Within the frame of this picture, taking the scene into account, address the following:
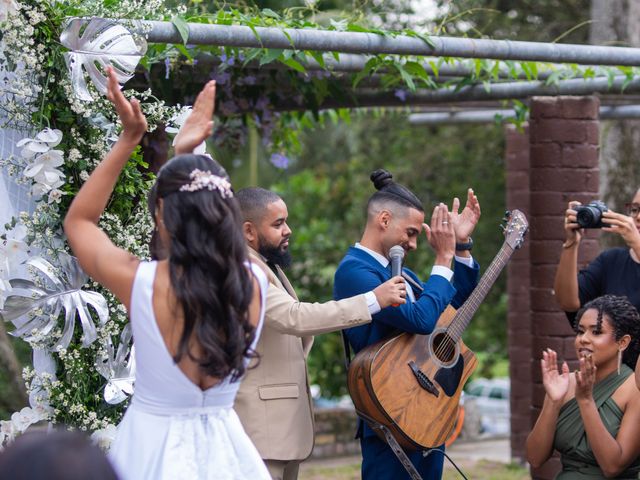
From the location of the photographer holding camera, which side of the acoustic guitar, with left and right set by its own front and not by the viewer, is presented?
left

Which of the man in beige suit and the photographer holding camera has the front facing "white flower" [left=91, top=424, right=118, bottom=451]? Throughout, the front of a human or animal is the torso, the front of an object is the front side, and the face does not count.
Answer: the photographer holding camera

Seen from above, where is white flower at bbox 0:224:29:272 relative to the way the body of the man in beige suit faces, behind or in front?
behind

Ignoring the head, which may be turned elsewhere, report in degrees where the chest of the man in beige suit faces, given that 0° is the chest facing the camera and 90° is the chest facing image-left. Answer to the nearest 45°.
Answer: approximately 270°

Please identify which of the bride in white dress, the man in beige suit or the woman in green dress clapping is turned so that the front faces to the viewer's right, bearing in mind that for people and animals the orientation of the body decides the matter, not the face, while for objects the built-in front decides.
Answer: the man in beige suit

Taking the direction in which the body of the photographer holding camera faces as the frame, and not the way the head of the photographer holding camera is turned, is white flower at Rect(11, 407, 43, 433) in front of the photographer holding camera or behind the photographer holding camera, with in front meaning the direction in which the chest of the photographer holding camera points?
in front

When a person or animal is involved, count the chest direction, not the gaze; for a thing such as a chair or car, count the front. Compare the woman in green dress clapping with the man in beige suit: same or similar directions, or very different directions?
very different directions

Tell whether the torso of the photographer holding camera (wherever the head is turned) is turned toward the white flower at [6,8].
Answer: yes

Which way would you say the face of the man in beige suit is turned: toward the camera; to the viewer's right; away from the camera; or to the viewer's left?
to the viewer's right

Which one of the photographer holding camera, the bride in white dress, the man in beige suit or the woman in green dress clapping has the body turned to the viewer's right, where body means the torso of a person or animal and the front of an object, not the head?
the man in beige suit
